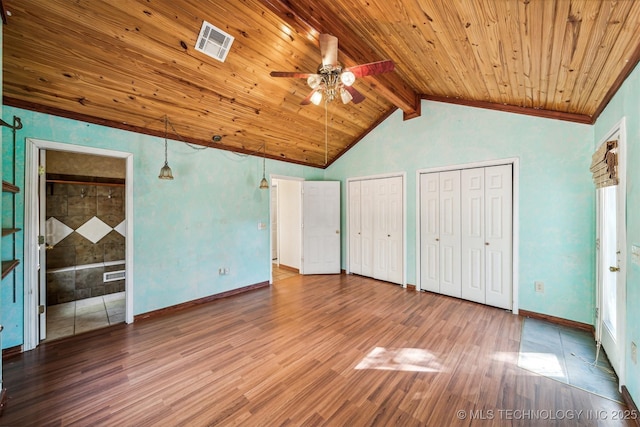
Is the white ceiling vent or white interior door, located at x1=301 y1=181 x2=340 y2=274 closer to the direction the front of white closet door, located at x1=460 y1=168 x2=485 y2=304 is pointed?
the white ceiling vent

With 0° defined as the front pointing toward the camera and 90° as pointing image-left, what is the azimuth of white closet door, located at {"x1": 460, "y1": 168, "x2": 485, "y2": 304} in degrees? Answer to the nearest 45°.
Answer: approximately 45°

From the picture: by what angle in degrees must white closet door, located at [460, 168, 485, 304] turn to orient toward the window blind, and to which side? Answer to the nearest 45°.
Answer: approximately 90° to its left

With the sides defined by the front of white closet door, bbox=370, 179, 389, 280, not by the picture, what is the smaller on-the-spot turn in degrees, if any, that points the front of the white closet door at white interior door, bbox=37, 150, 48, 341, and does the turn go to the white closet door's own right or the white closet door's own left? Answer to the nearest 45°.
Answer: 0° — it already faces it

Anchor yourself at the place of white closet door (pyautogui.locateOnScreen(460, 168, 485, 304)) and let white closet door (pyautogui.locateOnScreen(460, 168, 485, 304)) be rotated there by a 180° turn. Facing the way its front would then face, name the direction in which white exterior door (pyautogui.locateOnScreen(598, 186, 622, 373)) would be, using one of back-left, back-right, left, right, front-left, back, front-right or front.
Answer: right

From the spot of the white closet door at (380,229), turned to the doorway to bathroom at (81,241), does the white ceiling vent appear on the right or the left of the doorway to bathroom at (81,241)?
left
